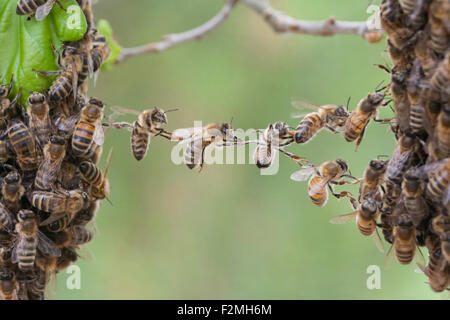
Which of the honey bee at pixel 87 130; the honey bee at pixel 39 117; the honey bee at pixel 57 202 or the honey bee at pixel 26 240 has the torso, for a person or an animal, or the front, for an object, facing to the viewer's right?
the honey bee at pixel 57 202

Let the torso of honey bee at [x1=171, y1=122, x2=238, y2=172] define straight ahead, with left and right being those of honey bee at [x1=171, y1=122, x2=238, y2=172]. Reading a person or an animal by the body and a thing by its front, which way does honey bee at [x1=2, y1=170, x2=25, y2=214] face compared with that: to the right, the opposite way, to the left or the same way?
to the left

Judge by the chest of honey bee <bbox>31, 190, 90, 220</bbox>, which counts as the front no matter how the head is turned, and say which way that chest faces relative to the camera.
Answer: to the viewer's right

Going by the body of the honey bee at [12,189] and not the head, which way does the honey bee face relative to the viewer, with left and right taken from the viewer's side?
facing away from the viewer

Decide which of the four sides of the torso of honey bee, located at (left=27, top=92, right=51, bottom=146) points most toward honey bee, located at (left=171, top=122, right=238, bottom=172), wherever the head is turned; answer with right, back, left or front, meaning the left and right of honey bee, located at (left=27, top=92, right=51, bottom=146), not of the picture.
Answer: right

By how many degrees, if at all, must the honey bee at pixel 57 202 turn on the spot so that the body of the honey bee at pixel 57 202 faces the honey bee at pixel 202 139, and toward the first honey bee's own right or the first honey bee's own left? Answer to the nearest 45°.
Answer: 0° — it already faces it

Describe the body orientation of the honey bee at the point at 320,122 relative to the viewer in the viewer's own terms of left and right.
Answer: facing to the right of the viewer

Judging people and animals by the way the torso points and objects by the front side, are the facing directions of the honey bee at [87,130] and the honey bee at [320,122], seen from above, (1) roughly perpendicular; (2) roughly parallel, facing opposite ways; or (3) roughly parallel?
roughly perpendicular

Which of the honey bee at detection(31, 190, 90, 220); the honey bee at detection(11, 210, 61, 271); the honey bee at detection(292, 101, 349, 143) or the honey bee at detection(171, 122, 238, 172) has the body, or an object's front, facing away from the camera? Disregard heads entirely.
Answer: the honey bee at detection(11, 210, 61, 271)

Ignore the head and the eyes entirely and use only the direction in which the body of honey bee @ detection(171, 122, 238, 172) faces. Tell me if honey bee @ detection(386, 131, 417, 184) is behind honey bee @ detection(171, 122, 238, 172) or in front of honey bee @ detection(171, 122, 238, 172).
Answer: in front

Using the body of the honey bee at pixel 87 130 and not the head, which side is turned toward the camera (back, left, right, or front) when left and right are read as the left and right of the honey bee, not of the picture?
back

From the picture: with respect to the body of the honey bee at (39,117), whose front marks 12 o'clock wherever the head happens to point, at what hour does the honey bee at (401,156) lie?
the honey bee at (401,156) is roughly at 4 o'clock from the honey bee at (39,117).

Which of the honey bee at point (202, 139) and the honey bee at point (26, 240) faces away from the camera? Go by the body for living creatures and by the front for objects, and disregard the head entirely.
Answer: the honey bee at point (26, 240)
